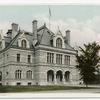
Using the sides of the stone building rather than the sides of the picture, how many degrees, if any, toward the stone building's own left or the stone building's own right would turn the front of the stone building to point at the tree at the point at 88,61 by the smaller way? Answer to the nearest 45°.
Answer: approximately 45° to the stone building's own left

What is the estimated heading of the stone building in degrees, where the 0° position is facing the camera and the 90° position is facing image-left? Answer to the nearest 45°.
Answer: approximately 315°
